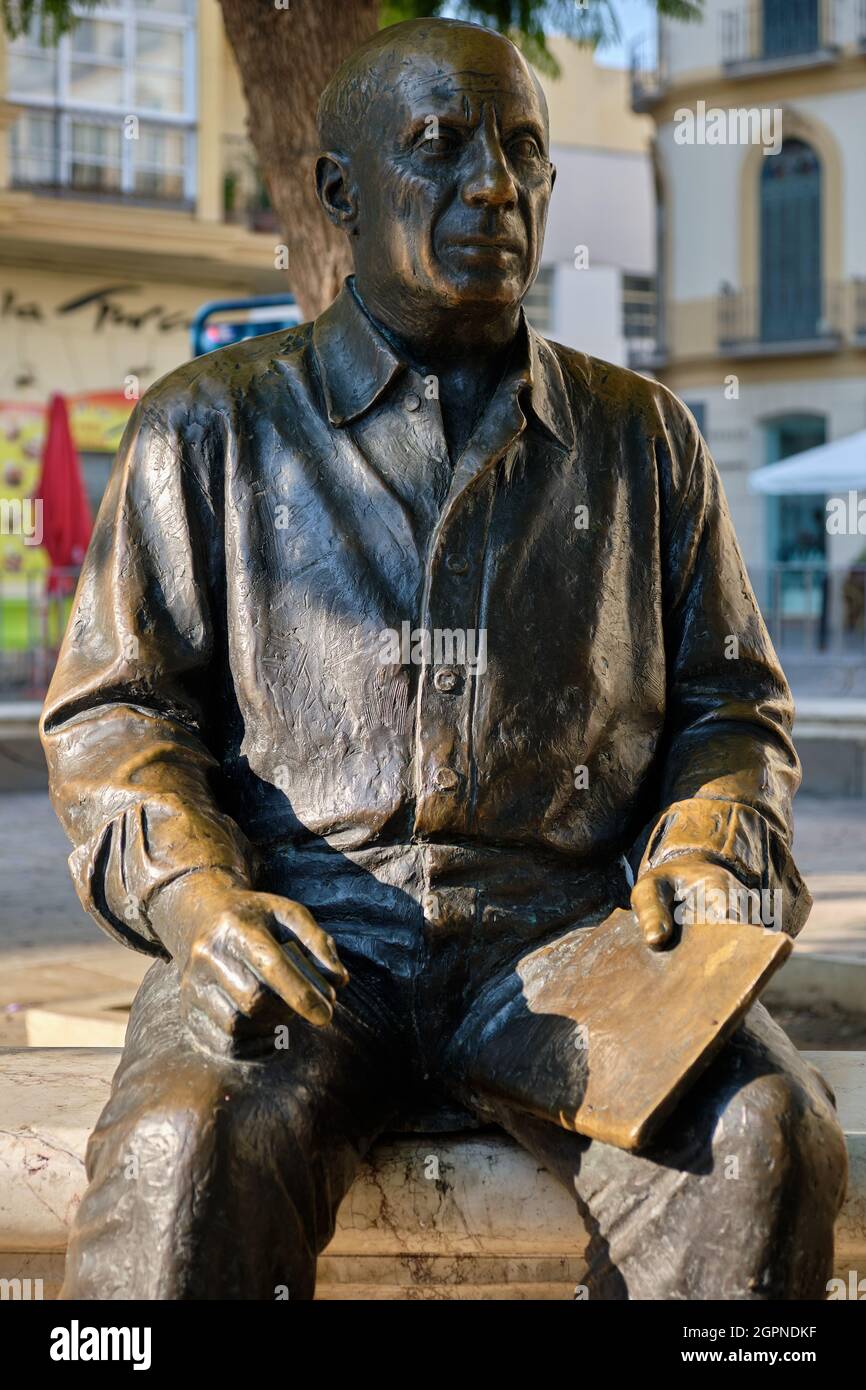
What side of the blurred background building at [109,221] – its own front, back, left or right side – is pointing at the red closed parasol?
front

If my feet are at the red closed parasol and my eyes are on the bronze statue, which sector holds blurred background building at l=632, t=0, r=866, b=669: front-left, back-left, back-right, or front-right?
back-left

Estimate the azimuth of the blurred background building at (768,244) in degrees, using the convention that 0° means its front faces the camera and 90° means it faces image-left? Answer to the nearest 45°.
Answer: approximately 0°

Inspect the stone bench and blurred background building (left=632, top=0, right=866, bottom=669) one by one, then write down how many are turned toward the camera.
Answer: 2

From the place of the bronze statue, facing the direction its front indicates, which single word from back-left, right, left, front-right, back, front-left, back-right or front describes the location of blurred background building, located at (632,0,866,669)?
back

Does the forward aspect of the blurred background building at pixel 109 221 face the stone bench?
yes

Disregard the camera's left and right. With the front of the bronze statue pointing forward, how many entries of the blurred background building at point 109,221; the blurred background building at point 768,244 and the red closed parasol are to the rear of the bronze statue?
3

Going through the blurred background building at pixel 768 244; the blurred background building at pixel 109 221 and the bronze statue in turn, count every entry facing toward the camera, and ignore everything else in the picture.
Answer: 3

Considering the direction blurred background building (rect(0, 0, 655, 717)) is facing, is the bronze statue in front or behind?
in front

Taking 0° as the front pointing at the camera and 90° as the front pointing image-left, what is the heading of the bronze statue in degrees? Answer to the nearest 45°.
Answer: approximately 0°

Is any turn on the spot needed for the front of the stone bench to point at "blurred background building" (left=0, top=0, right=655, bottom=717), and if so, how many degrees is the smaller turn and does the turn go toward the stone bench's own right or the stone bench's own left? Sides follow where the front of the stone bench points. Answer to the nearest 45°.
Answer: approximately 180°
